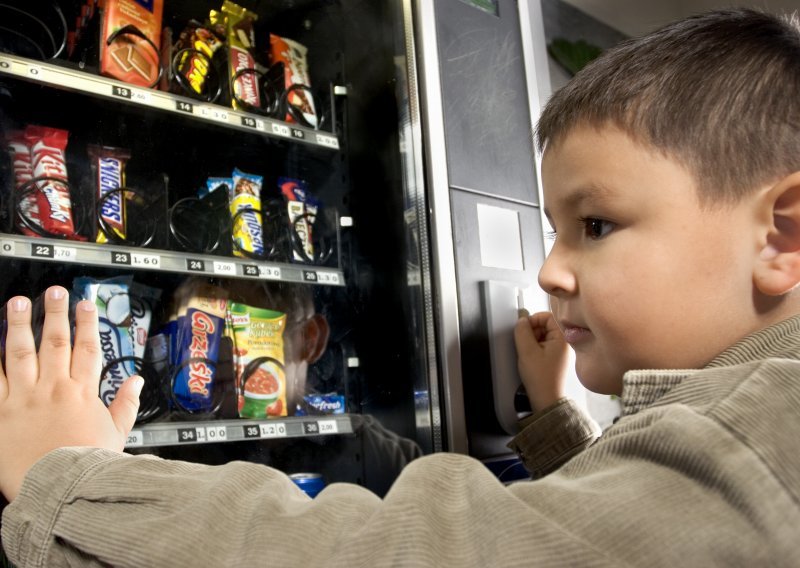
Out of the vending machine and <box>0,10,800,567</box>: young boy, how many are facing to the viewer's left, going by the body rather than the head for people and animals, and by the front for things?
1

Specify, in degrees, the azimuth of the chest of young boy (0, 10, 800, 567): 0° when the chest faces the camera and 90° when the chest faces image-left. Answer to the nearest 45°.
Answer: approximately 90°

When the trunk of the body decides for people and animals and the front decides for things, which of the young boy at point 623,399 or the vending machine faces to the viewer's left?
the young boy

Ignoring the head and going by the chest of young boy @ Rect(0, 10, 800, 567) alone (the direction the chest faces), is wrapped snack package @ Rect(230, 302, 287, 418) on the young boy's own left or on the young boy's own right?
on the young boy's own right
